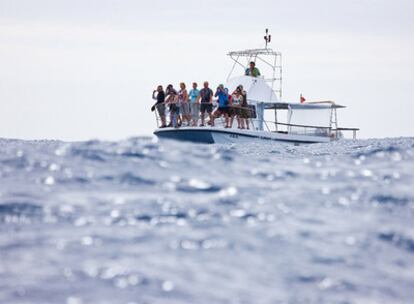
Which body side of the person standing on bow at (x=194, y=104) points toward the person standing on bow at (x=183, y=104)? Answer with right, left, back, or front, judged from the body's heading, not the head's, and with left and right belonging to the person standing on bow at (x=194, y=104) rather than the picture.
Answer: right

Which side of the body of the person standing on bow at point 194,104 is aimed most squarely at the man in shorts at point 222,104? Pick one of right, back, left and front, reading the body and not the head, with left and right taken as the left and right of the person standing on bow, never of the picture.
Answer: left

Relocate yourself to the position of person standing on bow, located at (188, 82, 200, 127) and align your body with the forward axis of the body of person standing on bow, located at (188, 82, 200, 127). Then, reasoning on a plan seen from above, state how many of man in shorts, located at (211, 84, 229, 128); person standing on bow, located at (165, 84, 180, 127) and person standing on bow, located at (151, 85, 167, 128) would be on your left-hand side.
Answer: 1

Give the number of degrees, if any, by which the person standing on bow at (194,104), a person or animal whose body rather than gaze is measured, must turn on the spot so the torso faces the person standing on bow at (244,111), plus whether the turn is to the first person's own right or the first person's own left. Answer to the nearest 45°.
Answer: approximately 135° to the first person's own left

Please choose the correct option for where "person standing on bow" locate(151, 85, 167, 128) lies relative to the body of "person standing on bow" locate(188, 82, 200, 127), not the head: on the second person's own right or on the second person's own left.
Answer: on the second person's own right

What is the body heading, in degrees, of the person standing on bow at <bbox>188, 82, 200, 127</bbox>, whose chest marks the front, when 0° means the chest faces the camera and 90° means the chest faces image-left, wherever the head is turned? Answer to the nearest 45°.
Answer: approximately 0°

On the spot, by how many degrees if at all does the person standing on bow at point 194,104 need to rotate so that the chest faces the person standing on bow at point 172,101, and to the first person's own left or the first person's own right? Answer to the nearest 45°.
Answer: approximately 90° to the first person's own right

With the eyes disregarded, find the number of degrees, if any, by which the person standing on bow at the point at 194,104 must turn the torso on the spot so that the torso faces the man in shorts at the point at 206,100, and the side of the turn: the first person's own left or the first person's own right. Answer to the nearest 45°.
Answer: approximately 45° to the first person's own left
